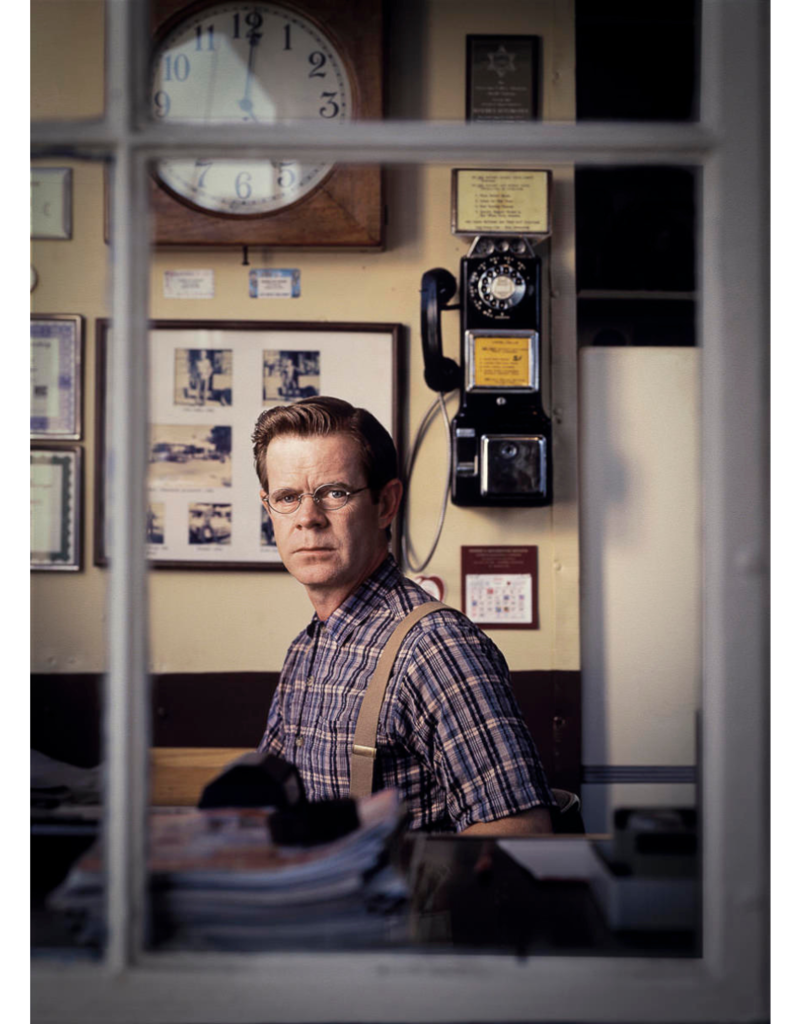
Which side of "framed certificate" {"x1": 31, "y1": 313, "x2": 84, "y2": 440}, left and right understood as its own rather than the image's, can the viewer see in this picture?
front

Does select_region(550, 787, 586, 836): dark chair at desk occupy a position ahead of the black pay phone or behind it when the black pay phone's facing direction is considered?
ahead

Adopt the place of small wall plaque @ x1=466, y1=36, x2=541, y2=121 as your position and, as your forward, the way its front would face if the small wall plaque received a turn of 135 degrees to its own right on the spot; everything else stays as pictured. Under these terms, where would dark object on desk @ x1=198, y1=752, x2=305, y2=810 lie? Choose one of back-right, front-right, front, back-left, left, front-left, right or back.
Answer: back-left

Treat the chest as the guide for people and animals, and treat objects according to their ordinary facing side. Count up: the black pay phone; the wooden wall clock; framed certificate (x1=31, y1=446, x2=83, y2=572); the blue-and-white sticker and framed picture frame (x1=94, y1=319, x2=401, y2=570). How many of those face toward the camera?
5

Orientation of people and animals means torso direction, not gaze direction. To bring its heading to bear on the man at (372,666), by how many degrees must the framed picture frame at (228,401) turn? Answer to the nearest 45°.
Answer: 0° — it already faces them

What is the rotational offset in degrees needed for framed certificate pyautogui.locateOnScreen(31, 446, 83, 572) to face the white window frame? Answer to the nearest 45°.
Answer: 0° — it already faces it

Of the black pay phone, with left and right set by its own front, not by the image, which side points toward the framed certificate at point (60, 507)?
right

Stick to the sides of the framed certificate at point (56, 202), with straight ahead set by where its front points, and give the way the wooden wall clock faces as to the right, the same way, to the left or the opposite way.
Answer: the same way

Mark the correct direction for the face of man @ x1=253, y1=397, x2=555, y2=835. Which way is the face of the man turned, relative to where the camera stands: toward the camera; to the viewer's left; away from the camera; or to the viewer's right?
toward the camera

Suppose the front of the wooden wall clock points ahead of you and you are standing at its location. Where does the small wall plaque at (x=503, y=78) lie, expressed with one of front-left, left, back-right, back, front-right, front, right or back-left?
left

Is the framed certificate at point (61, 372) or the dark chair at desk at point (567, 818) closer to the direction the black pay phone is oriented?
the dark chair at desk

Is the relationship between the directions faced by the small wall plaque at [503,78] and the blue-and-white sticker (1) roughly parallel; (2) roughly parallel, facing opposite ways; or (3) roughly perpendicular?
roughly parallel

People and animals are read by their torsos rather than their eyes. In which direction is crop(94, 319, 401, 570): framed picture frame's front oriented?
toward the camera

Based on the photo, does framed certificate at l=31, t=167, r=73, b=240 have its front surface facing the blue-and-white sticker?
no

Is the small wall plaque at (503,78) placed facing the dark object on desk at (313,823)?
yes

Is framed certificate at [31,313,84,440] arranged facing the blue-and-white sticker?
no

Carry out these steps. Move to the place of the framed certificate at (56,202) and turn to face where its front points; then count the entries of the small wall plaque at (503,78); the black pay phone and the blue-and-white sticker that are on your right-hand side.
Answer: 0

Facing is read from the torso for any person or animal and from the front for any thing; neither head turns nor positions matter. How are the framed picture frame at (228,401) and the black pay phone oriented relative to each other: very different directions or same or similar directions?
same or similar directions

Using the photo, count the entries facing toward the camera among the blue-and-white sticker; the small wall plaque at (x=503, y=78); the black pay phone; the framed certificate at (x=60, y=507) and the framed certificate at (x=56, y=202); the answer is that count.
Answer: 5

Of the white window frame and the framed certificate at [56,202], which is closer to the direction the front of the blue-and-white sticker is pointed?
the white window frame
